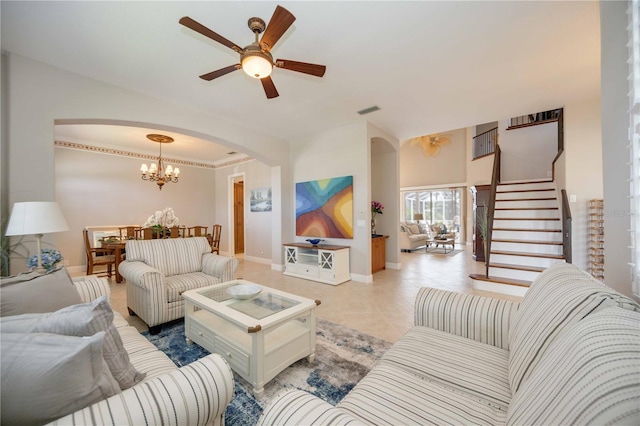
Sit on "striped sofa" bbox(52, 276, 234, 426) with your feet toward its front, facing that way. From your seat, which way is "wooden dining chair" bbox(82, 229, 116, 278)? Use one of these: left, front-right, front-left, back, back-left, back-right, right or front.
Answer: front-left

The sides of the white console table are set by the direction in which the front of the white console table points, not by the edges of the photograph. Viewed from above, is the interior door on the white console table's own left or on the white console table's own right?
on the white console table's own right

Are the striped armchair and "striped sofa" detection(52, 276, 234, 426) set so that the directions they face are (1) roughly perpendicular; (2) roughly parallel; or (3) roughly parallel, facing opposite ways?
roughly perpendicular

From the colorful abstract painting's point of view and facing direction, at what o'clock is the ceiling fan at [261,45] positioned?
The ceiling fan is roughly at 11 o'clock from the colorful abstract painting.

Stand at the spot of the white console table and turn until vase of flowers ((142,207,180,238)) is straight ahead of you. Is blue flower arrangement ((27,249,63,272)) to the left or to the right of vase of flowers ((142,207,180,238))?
left

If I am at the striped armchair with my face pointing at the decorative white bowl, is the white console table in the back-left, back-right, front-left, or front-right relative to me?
front-left

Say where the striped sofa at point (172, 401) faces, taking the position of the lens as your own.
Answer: facing away from the viewer and to the right of the viewer

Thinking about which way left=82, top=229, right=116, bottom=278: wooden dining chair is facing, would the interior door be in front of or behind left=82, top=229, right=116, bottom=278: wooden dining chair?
in front

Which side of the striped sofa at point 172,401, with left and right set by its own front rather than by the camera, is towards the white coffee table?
front

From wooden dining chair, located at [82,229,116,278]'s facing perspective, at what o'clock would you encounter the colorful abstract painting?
The colorful abstract painting is roughly at 1 o'clock from the wooden dining chair.

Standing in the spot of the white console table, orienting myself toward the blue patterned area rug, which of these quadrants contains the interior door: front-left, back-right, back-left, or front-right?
back-right

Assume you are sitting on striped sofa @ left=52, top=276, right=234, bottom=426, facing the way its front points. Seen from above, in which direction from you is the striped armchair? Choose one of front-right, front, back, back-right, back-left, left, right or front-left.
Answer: front-left

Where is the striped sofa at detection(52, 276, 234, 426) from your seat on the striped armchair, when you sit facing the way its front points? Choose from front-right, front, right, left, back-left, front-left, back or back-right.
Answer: front-right

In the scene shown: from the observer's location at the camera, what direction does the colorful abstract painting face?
facing the viewer and to the left of the viewer

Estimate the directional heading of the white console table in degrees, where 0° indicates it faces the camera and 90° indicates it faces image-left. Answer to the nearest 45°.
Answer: approximately 45°

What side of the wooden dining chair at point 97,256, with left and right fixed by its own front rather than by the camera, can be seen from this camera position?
right

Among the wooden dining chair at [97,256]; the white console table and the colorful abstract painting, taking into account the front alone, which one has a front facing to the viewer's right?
the wooden dining chair
